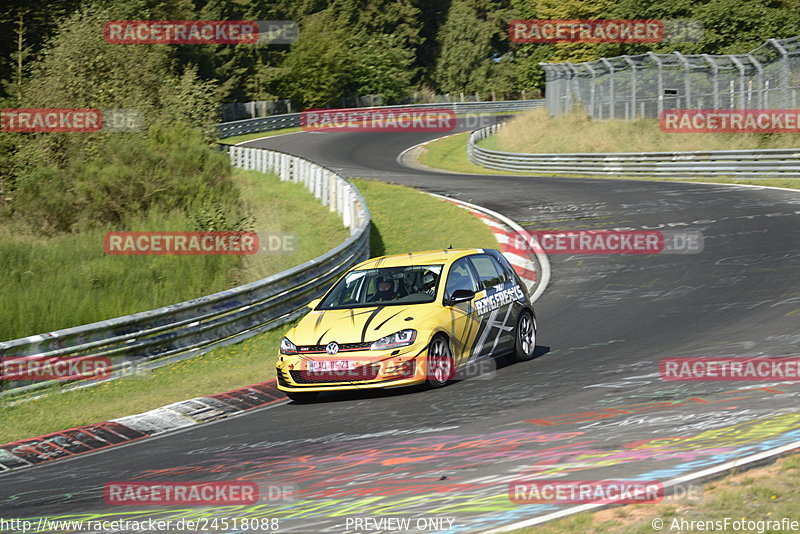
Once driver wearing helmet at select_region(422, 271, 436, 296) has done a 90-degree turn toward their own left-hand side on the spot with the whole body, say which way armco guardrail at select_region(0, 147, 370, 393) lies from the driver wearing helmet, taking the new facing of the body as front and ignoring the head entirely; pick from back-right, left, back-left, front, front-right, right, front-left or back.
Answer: back

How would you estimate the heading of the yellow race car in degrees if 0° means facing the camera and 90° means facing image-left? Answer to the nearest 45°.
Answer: approximately 45°

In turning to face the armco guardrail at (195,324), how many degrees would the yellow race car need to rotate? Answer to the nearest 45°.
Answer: approximately 90° to its right

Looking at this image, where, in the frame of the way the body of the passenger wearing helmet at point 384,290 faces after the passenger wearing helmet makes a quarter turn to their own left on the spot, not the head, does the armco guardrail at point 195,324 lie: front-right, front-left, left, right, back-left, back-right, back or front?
back

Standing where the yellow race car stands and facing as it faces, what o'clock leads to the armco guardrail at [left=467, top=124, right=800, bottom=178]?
The armco guardrail is roughly at 5 o'clock from the yellow race car.

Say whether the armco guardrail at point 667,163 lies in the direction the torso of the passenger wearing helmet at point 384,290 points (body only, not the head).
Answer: no

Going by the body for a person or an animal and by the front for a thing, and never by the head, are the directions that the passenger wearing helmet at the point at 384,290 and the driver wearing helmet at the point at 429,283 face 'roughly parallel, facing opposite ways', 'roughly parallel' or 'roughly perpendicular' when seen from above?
roughly parallel

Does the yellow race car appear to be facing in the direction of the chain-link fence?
no

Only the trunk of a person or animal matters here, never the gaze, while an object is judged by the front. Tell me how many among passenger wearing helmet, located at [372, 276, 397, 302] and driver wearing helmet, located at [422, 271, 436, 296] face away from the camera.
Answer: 0

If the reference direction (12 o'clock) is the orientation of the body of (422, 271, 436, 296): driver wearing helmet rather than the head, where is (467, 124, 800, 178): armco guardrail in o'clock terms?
The armco guardrail is roughly at 5 o'clock from the driver wearing helmet.
